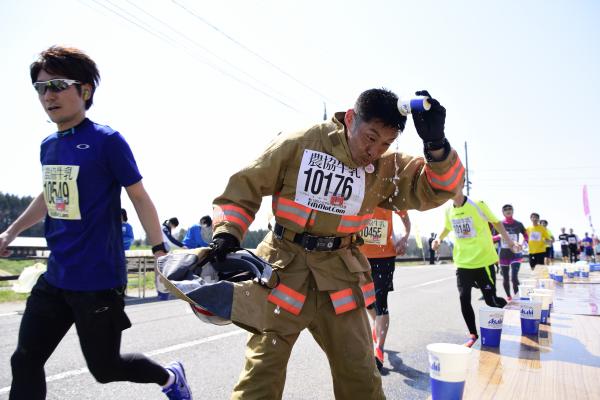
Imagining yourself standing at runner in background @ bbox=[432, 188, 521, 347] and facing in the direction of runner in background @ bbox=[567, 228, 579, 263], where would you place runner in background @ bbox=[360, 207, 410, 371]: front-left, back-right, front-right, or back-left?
back-left

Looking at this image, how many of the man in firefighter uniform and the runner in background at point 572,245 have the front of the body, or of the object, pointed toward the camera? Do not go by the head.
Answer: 2

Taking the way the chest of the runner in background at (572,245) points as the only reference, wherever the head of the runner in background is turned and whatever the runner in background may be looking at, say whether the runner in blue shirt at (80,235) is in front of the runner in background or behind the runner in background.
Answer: in front

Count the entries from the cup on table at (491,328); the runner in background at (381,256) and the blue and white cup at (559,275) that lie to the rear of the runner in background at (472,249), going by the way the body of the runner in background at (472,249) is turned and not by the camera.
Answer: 1

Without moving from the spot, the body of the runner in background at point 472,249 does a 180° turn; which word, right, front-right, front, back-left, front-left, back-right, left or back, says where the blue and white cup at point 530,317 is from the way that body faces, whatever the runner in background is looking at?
back-right

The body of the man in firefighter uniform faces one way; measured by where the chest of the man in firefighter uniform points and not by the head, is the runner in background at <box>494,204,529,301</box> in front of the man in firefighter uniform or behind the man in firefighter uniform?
behind

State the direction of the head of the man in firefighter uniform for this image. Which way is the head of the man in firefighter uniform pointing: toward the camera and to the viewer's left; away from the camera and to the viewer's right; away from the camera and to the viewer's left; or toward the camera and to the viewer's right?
toward the camera and to the viewer's right

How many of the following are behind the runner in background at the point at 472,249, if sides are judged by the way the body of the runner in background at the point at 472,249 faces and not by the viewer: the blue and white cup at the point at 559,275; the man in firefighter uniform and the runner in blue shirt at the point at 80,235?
1
